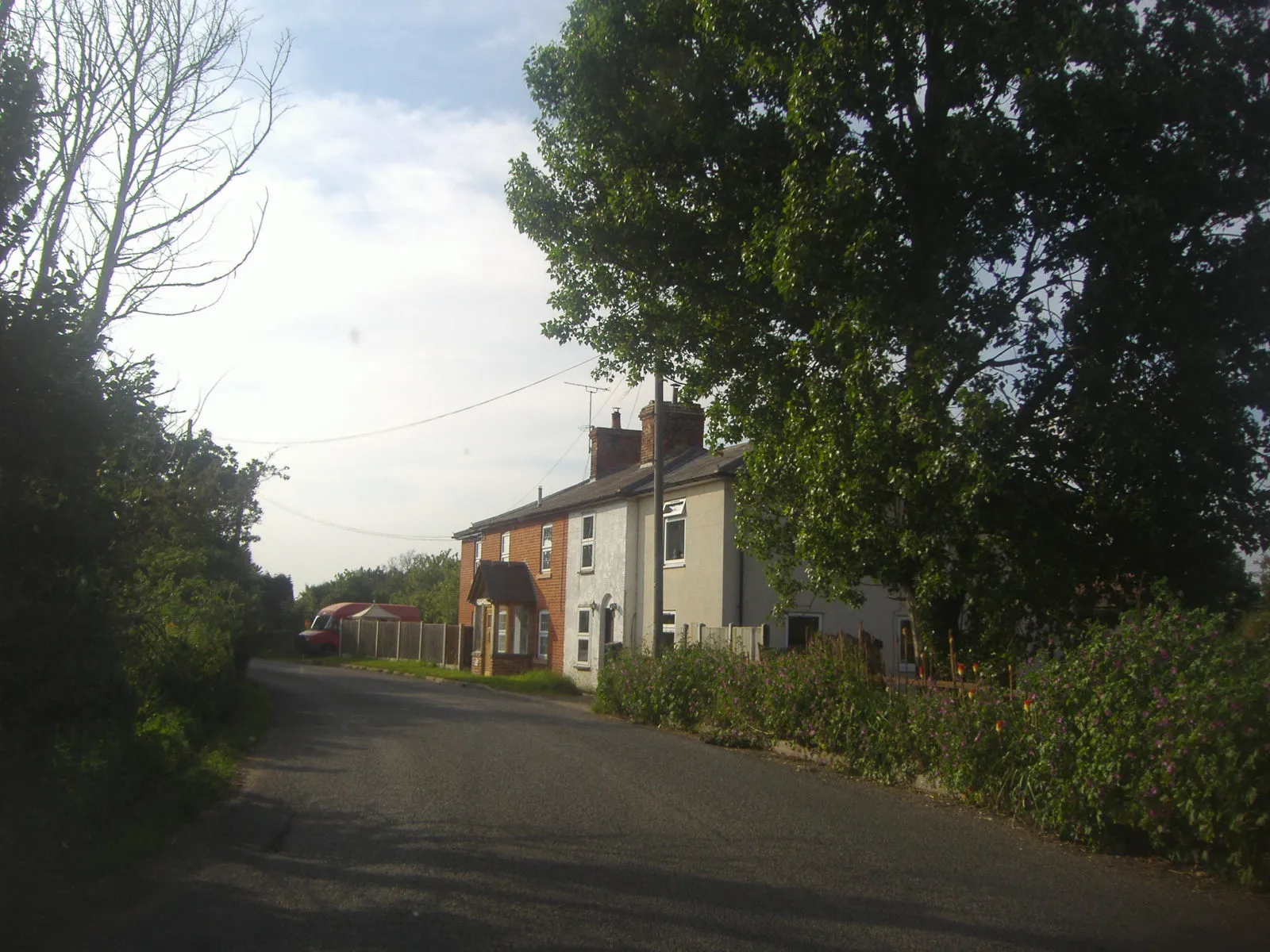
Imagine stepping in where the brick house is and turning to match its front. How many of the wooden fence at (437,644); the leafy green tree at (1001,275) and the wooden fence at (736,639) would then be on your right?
1

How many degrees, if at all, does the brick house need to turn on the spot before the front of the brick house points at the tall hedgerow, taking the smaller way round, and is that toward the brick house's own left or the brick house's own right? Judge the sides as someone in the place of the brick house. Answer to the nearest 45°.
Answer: approximately 45° to the brick house's own left

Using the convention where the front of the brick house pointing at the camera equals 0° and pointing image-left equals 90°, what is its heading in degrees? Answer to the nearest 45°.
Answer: approximately 45°

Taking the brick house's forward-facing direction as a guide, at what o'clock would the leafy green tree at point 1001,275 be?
The leafy green tree is roughly at 10 o'clock from the brick house.

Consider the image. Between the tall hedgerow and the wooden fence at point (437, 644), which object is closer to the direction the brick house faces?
the tall hedgerow

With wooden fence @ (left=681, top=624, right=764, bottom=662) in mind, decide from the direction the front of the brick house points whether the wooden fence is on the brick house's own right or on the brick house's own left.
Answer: on the brick house's own left

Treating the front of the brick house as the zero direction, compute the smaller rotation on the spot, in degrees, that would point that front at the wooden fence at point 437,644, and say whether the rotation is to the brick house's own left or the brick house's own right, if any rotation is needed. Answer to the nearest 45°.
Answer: approximately 90° to the brick house's own right
